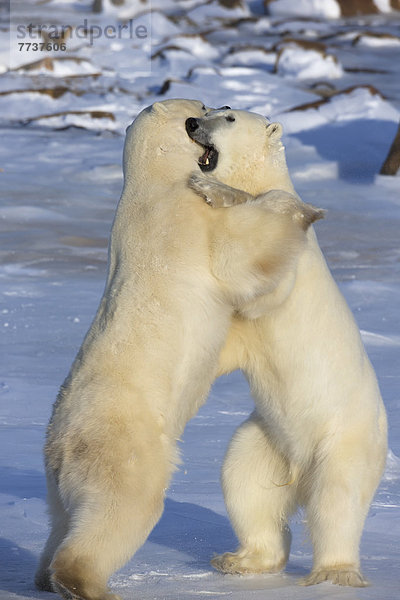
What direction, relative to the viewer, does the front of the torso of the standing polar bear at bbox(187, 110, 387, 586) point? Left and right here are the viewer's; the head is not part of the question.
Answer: facing the viewer and to the left of the viewer
